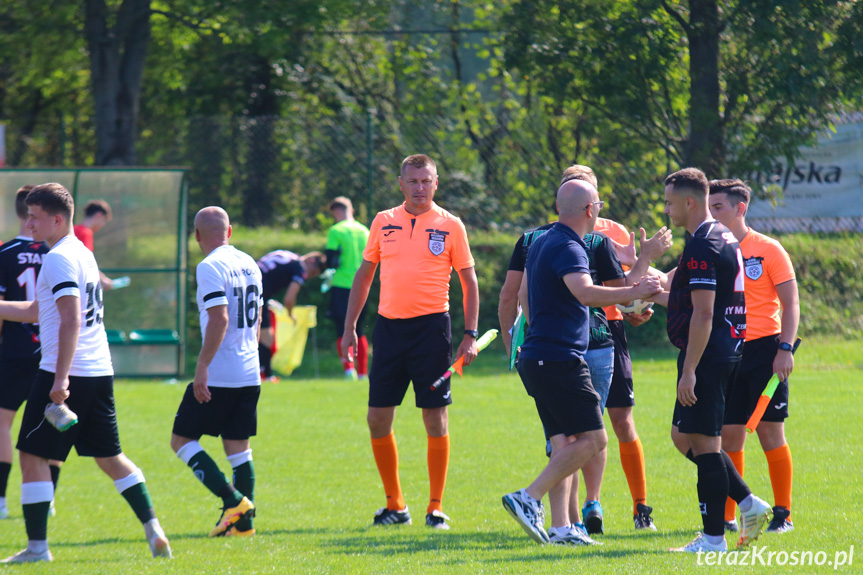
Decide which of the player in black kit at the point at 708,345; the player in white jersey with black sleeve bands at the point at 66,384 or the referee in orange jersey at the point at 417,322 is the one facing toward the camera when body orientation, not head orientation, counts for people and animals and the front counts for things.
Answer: the referee in orange jersey

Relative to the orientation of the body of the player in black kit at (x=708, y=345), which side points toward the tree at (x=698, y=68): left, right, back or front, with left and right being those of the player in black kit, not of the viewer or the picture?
right

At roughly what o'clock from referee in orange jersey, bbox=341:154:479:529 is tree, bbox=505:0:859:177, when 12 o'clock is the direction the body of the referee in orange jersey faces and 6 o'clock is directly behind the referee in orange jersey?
The tree is roughly at 7 o'clock from the referee in orange jersey.

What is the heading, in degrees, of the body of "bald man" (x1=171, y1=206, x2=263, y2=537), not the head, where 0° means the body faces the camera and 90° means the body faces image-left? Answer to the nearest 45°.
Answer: approximately 135°

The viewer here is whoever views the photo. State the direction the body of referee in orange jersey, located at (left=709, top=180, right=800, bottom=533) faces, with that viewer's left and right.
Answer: facing the viewer and to the left of the viewer

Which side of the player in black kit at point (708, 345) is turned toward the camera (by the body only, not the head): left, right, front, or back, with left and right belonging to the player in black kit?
left
